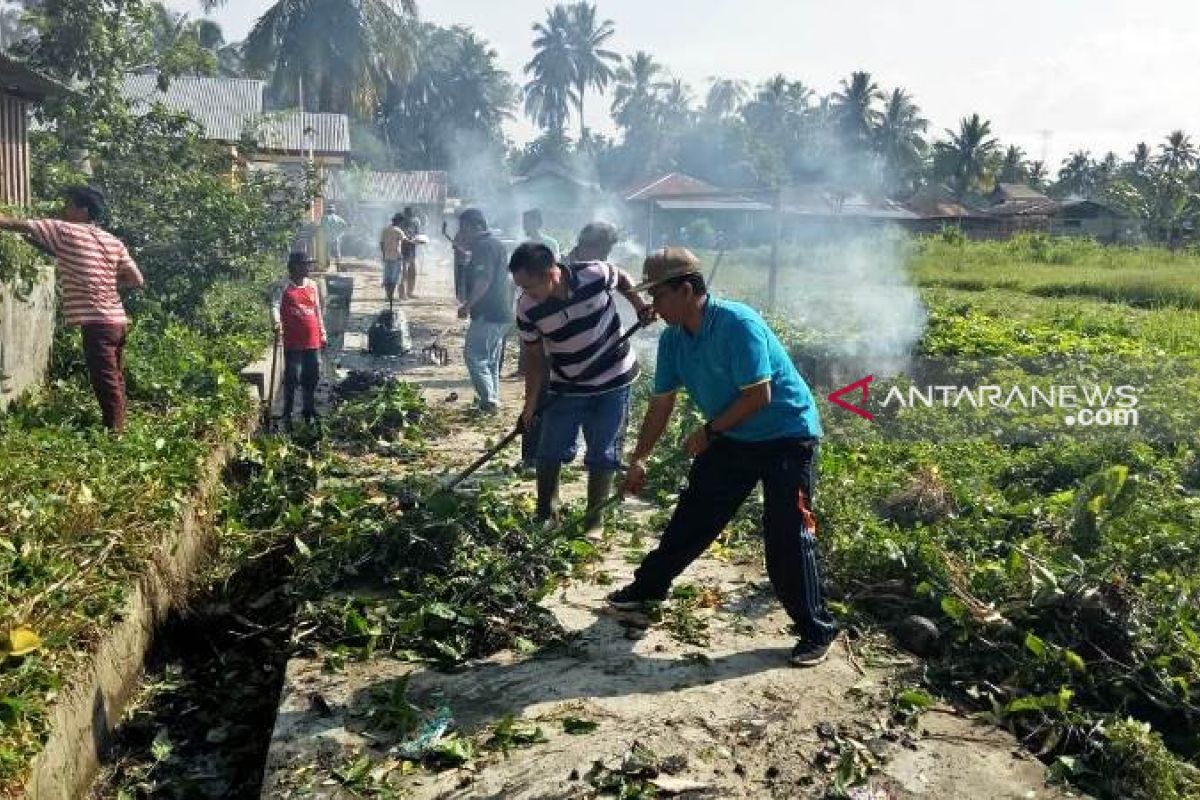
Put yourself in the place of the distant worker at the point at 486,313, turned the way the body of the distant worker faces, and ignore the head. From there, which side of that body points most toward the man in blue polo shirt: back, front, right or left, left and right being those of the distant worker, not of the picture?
left

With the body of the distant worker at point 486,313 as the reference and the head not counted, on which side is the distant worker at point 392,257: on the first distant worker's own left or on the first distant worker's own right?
on the first distant worker's own right

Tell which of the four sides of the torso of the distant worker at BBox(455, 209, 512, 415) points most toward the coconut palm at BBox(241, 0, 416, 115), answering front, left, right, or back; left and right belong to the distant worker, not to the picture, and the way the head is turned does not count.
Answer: right

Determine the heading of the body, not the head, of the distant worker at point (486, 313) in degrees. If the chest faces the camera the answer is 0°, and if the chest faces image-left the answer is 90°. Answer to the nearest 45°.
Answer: approximately 90°

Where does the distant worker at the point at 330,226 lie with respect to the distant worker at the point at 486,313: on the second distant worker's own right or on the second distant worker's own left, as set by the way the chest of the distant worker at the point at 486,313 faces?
on the second distant worker's own right

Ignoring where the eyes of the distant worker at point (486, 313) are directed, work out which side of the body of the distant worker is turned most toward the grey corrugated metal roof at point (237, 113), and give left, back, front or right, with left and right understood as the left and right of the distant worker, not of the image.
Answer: right

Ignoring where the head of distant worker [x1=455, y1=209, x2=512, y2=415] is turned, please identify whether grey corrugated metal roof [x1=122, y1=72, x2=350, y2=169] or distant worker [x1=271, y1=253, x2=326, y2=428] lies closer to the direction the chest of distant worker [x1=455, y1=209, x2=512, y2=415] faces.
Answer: the distant worker
